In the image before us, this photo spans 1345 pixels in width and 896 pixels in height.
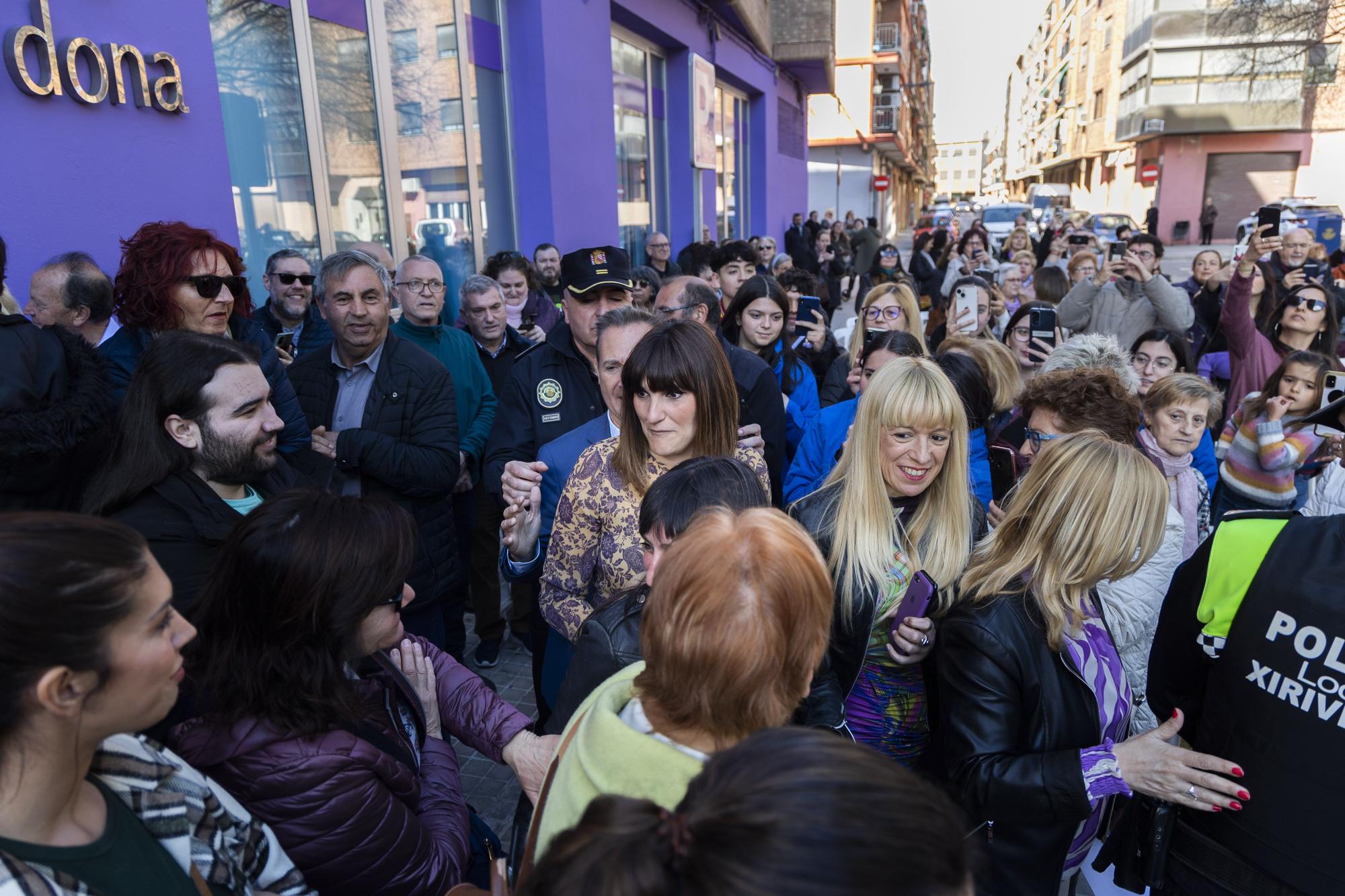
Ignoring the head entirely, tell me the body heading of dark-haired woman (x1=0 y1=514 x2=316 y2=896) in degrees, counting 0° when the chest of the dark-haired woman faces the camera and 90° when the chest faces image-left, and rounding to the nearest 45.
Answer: approximately 315°

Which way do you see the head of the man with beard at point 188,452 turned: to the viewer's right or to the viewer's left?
to the viewer's right

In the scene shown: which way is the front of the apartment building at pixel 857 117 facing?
to the viewer's right

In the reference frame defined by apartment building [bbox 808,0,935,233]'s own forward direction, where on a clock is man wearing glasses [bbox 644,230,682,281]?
The man wearing glasses is roughly at 3 o'clock from the apartment building.

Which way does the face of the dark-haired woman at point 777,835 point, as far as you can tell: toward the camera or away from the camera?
away from the camera

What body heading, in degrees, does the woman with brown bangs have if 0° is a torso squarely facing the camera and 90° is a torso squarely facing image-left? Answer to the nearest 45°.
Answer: approximately 0°

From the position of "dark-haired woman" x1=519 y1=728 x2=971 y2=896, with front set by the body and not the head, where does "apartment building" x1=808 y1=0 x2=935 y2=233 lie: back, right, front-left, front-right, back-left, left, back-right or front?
front-left

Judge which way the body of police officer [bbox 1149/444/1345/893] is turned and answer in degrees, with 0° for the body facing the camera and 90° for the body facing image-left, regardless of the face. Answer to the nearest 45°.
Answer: approximately 180°

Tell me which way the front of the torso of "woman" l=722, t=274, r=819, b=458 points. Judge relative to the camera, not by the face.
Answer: toward the camera

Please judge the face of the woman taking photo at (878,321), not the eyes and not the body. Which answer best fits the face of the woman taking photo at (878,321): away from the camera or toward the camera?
toward the camera

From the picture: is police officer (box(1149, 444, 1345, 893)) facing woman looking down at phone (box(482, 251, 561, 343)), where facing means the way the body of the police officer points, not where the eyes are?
no

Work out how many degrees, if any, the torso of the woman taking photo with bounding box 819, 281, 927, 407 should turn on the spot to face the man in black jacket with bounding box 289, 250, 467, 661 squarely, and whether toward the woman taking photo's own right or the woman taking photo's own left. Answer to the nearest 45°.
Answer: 0° — they already face them

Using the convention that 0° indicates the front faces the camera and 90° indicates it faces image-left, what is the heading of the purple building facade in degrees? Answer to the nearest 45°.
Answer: approximately 315°
